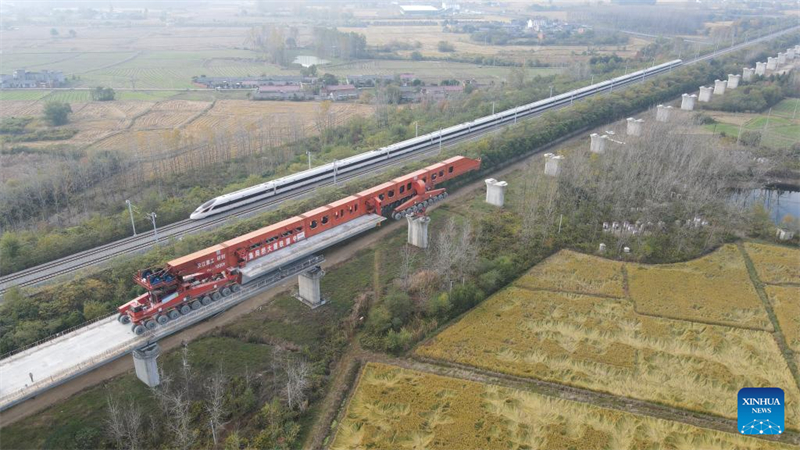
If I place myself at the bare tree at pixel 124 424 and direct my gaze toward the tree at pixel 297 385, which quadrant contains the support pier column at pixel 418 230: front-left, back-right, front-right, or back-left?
front-left

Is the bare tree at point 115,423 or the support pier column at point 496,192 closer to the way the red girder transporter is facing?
the support pier column

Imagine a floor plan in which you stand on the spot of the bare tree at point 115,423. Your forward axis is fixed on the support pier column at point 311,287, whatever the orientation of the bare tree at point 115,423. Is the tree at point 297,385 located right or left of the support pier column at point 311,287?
right

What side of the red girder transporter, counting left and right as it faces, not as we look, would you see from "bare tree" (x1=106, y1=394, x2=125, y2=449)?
back

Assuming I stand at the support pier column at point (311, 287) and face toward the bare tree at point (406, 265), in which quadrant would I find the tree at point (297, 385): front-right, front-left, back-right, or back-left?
back-right

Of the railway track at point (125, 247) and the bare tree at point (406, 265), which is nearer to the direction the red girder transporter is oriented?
the bare tree

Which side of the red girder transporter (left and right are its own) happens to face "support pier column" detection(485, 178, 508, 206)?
front

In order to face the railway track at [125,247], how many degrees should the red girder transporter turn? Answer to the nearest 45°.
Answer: approximately 90° to its left

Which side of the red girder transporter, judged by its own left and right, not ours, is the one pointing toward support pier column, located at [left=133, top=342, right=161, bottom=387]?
back

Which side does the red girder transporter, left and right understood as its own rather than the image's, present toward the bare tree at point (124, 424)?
back

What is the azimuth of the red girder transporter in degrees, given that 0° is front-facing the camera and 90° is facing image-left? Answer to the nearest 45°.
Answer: approximately 225°

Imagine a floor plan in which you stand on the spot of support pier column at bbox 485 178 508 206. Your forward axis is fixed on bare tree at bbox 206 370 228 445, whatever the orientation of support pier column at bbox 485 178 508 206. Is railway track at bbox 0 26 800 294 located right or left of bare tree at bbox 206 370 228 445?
right
